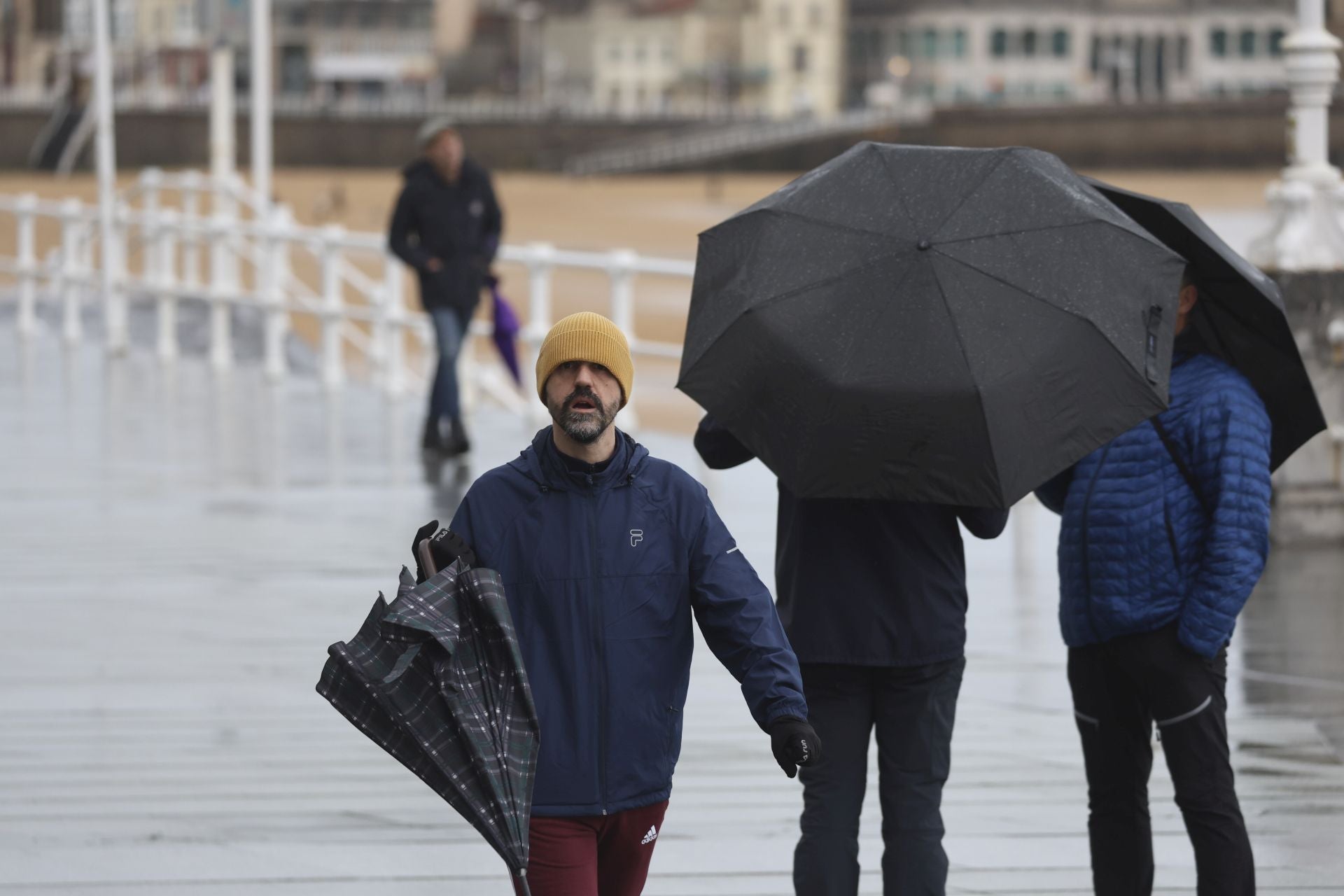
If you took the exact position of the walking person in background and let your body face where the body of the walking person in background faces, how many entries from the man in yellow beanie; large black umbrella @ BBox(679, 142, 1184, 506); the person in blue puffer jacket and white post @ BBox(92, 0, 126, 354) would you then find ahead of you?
3

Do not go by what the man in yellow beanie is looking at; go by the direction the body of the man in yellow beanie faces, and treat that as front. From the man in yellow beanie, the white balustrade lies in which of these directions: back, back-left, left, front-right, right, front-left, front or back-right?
back

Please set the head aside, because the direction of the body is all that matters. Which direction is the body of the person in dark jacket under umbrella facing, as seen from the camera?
away from the camera

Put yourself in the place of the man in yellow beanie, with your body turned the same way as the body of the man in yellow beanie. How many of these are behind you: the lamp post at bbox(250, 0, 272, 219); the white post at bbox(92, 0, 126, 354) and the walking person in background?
3

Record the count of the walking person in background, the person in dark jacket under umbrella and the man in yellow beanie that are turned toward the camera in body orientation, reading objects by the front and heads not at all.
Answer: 2

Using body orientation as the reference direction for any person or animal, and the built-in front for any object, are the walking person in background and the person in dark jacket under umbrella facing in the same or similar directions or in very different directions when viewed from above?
very different directions

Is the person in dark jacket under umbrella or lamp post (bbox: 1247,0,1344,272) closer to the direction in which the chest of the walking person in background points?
the person in dark jacket under umbrella

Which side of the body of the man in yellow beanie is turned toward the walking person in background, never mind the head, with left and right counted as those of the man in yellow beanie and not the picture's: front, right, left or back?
back

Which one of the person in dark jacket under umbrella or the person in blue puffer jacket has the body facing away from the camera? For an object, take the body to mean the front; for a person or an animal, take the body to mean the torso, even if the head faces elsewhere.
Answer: the person in dark jacket under umbrella

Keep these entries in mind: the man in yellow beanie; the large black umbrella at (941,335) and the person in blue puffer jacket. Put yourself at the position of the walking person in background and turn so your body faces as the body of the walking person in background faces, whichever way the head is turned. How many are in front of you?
3

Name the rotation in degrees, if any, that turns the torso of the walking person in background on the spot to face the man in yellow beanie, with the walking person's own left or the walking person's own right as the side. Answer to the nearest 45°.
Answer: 0° — they already face them
